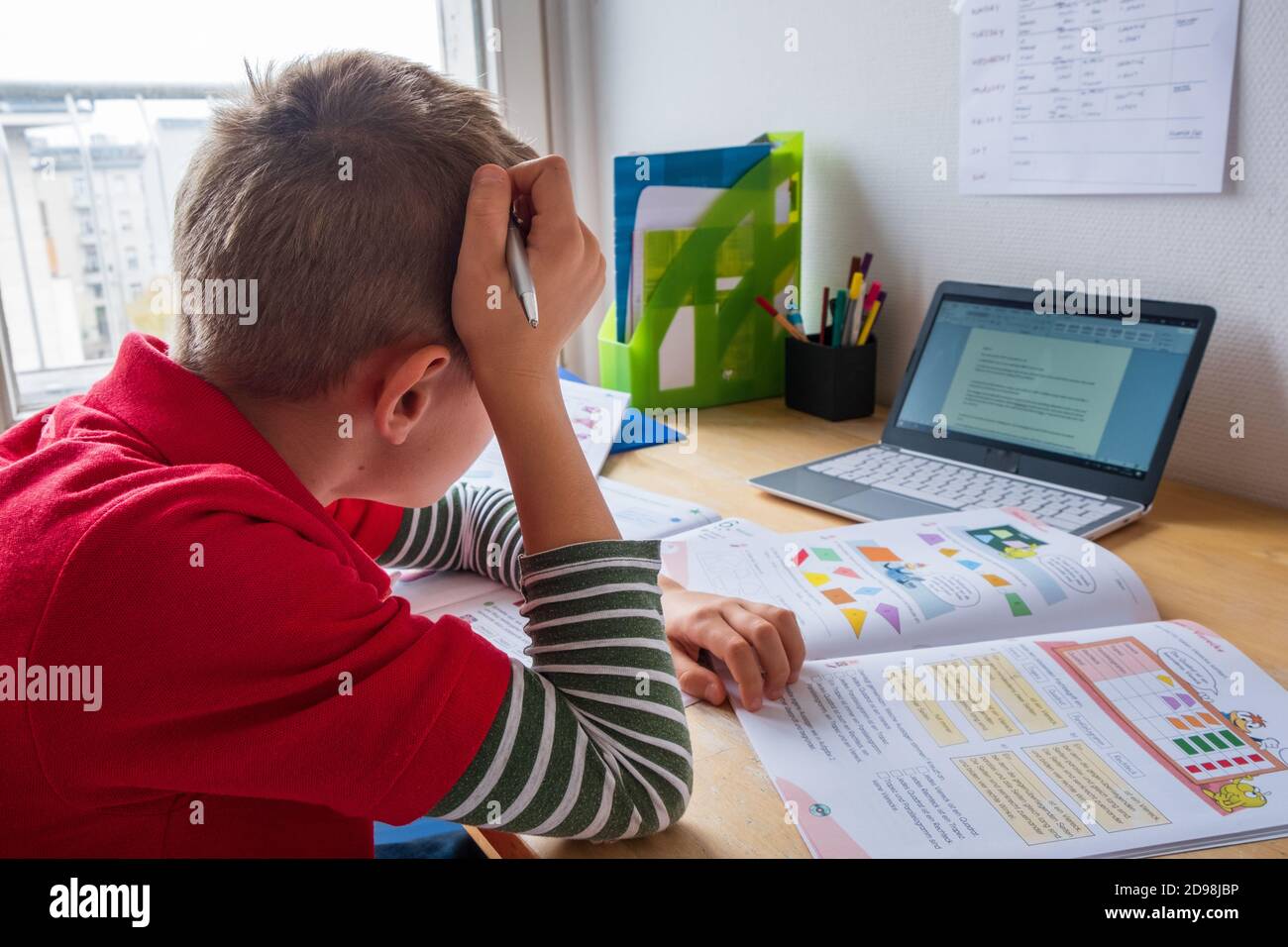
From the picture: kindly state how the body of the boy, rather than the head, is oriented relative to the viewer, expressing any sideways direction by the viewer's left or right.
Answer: facing away from the viewer and to the right of the viewer

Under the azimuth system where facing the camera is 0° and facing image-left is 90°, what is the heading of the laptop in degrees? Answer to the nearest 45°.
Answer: approximately 45°

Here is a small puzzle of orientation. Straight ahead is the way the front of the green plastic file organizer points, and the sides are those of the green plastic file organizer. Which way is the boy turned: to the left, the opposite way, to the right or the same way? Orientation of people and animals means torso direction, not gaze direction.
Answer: the opposite way

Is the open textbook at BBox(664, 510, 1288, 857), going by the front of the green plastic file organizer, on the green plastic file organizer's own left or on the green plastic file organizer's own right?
on the green plastic file organizer's own left

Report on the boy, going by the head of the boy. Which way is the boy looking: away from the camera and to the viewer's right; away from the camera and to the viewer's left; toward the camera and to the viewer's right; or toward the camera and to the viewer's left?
away from the camera and to the viewer's right

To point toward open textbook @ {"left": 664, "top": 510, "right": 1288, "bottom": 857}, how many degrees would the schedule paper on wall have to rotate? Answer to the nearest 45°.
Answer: approximately 45° to its left
